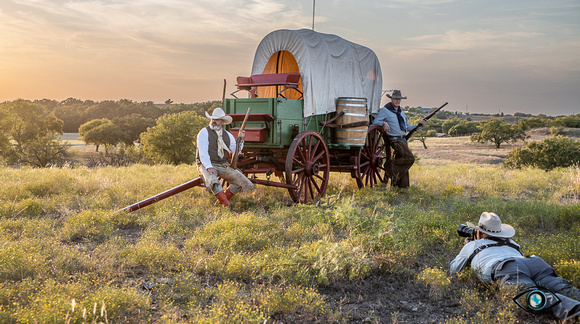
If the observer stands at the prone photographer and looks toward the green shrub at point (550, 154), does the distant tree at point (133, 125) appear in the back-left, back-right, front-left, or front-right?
front-left

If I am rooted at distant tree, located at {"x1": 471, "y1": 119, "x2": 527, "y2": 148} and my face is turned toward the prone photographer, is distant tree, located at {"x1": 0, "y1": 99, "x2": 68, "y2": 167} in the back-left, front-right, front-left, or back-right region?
front-right

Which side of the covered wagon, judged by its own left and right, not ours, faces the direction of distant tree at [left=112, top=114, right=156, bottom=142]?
right

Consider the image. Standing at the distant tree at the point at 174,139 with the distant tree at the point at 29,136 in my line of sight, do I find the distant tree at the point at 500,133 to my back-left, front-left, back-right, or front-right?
back-right

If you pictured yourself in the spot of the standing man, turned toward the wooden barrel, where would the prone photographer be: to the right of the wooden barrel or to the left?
left

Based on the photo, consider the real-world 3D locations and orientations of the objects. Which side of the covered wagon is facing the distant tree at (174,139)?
right

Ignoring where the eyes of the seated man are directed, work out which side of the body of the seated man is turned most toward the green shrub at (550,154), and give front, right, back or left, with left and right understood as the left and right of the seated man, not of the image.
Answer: left

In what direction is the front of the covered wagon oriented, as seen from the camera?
facing the viewer and to the left of the viewer

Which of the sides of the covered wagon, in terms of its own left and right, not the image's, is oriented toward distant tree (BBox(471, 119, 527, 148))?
back

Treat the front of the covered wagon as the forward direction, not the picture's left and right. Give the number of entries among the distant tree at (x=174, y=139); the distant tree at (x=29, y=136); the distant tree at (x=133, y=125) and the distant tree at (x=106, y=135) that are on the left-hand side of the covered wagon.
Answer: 0

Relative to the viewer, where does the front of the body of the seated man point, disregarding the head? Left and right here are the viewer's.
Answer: facing the viewer and to the right of the viewer

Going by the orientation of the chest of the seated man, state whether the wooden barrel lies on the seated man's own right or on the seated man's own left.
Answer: on the seated man's own left

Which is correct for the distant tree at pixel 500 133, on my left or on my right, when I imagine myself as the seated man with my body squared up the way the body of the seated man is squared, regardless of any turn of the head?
on my left

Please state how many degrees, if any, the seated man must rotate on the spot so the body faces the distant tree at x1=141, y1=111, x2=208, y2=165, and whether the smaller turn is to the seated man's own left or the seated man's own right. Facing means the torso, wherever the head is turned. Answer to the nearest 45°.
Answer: approximately 135° to the seated man's own left

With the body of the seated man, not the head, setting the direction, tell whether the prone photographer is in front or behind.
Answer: in front

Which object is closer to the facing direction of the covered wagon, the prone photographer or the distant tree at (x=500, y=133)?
the prone photographer

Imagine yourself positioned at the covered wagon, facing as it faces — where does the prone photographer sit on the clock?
The prone photographer is roughly at 10 o'clock from the covered wagon.
